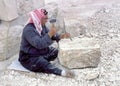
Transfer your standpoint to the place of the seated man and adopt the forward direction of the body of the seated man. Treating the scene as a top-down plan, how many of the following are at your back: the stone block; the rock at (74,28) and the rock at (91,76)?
0

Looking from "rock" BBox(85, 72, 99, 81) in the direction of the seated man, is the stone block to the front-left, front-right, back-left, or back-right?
front-right

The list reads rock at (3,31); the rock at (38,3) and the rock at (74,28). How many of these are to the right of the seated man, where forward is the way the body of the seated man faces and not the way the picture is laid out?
0

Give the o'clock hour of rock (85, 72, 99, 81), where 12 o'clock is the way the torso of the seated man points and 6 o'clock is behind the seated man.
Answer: The rock is roughly at 1 o'clock from the seated man.

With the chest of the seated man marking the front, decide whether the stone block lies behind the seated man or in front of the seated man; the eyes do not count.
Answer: in front

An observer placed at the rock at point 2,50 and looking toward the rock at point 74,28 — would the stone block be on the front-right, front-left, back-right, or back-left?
front-right

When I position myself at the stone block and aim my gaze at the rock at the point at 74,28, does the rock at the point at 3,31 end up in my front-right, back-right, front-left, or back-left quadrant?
front-left

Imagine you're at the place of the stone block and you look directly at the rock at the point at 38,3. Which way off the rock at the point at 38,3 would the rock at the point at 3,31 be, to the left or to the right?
left

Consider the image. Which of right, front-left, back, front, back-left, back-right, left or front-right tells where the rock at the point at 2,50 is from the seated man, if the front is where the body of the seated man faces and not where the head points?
back-left

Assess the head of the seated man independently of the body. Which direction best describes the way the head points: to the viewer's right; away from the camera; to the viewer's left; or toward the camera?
to the viewer's right

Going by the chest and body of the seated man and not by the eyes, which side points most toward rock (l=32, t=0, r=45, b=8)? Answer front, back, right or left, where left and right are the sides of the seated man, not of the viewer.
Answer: left

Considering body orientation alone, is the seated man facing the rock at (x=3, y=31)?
no

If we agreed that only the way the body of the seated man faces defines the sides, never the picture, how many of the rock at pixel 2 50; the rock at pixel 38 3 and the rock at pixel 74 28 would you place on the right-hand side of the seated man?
0

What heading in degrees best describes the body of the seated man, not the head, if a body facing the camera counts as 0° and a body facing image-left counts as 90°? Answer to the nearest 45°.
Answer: approximately 270°
